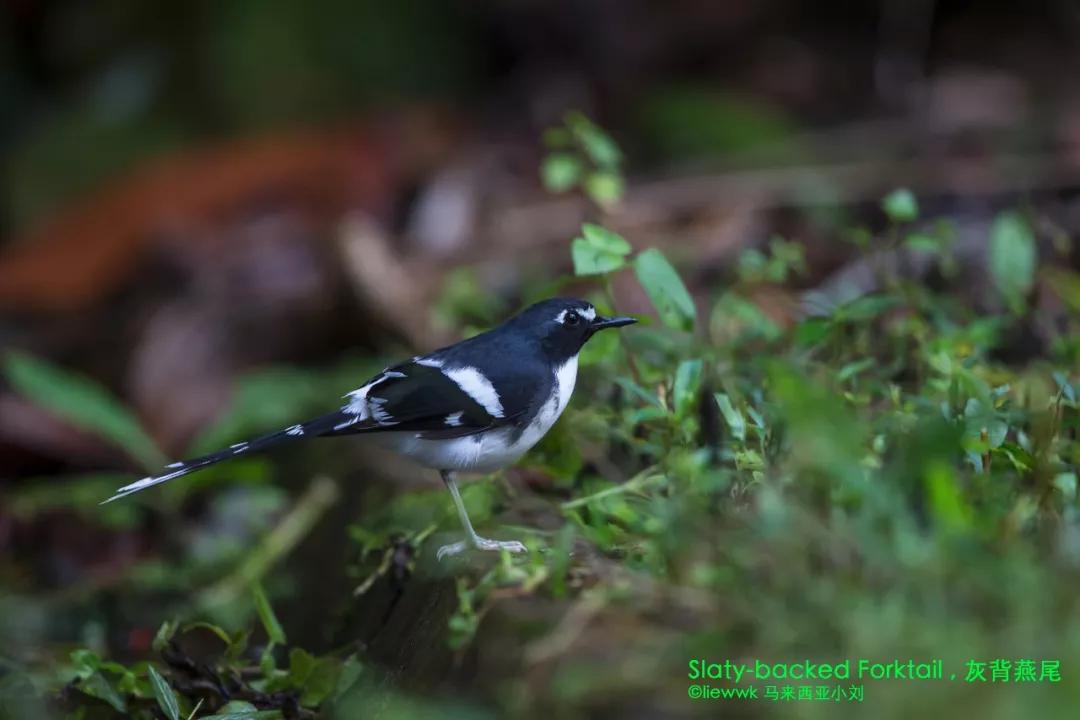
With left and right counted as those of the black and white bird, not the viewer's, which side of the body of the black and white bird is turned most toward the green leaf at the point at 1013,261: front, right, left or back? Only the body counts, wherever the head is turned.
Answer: front

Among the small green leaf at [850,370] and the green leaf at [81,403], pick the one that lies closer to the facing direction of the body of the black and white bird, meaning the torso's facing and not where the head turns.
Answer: the small green leaf

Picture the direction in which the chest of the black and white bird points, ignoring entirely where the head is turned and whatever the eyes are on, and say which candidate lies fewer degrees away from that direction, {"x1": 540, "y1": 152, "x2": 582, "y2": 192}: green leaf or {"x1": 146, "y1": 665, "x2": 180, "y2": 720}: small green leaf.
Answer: the green leaf

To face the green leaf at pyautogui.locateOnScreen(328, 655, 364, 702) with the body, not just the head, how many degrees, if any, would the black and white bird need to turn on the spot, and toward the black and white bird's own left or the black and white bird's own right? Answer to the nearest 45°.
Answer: approximately 135° to the black and white bird's own right

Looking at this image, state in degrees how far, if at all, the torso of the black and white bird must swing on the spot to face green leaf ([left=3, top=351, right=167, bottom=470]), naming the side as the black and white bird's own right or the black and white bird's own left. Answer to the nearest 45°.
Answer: approximately 135° to the black and white bird's own left

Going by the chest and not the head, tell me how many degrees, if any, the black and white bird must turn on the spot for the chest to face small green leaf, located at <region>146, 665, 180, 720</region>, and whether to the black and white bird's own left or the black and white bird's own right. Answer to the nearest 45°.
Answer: approximately 135° to the black and white bird's own right

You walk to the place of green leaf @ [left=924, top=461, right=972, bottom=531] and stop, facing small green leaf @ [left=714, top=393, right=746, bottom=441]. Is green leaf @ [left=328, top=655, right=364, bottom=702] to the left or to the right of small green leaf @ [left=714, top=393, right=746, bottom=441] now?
left

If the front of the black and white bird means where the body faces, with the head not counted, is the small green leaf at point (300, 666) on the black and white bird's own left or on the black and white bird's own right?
on the black and white bird's own right

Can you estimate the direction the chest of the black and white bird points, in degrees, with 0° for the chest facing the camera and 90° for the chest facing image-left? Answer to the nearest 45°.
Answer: approximately 270°
